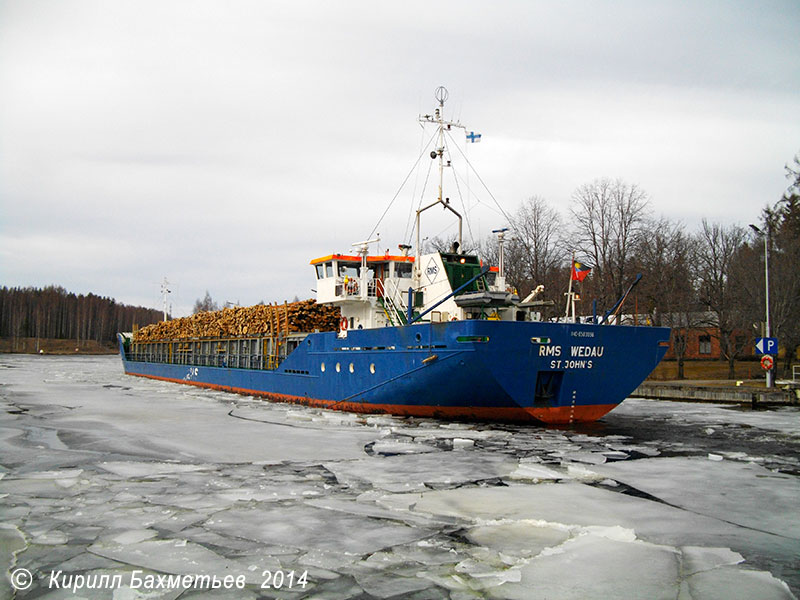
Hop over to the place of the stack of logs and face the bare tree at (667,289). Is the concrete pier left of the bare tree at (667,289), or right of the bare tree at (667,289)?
right

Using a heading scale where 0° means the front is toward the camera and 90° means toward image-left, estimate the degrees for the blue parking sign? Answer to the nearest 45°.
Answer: approximately 0°

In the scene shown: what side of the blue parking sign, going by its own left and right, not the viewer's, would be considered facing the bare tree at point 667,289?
back

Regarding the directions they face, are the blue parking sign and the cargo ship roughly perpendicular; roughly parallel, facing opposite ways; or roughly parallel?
roughly perpendicular

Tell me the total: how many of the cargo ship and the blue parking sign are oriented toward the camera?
1

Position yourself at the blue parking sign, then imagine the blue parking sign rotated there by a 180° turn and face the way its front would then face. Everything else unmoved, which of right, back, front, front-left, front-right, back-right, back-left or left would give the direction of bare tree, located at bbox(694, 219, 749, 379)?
front
